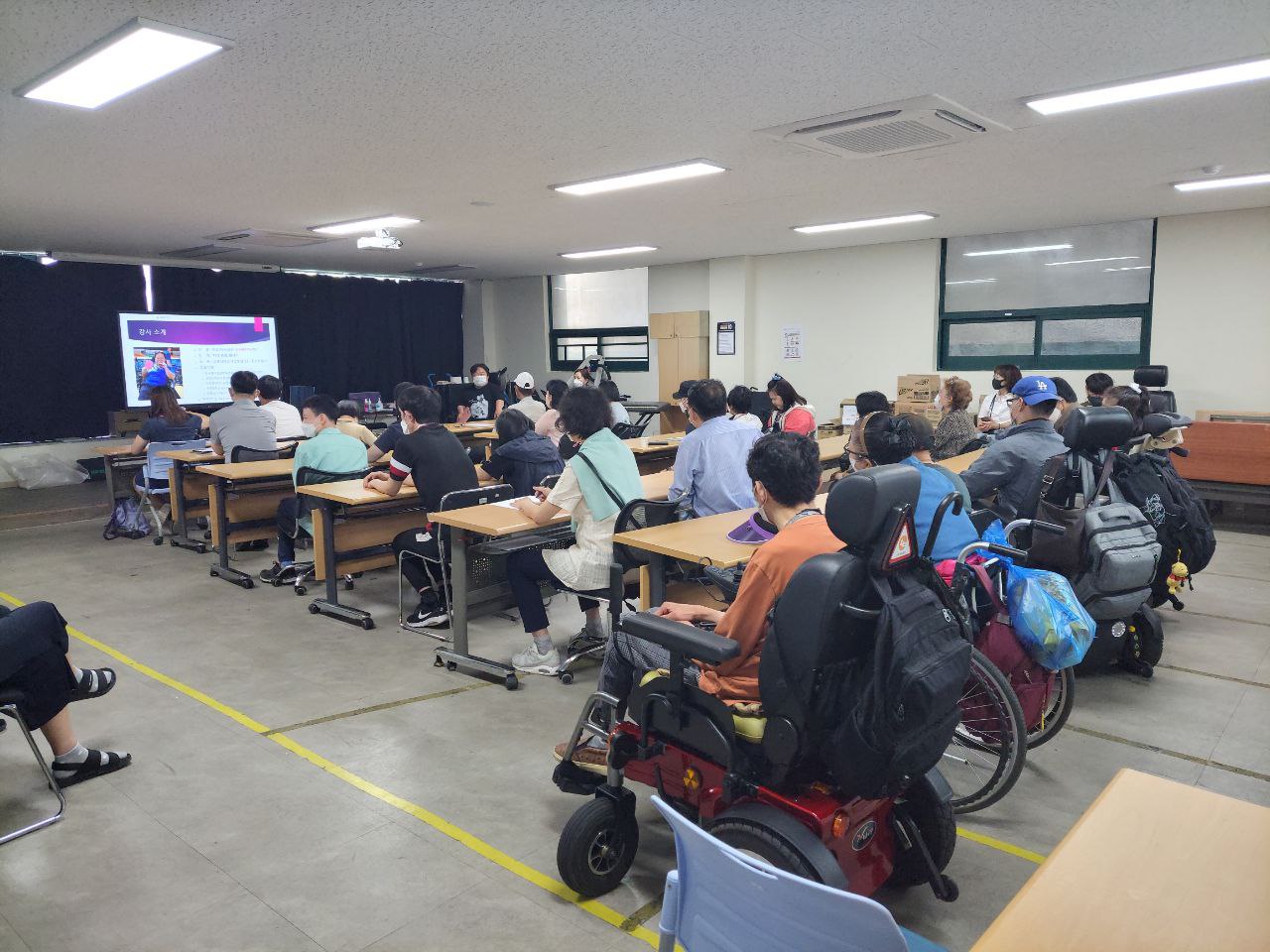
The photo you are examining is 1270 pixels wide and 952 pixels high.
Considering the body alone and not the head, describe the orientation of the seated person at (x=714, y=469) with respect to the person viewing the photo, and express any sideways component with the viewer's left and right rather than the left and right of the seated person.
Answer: facing away from the viewer and to the left of the viewer

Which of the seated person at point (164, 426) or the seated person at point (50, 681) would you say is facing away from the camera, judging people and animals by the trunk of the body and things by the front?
the seated person at point (164, 426)

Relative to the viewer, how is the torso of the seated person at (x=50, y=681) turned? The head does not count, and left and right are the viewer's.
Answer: facing to the right of the viewer

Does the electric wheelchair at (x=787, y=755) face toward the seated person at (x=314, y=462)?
yes

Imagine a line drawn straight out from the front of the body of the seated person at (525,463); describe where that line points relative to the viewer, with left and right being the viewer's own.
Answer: facing away from the viewer and to the left of the viewer

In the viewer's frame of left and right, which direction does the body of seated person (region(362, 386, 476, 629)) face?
facing away from the viewer and to the left of the viewer

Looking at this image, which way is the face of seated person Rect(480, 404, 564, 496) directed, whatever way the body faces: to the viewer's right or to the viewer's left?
to the viewer's left

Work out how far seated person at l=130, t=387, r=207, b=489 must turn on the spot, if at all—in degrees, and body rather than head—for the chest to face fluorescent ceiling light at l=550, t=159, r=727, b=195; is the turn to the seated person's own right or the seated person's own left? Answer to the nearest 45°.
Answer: approximately 135° to the seated person's own right

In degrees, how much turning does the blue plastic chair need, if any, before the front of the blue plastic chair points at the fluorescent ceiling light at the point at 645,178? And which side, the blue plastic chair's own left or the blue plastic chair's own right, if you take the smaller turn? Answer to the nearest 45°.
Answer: approximately 45° to the blue plastic chair's own left

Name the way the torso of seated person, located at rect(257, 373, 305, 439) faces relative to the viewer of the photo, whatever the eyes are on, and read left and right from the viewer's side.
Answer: facing away from the viewer and to the left of the viewer

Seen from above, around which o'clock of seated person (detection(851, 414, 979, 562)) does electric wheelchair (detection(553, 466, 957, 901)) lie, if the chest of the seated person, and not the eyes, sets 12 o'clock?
The electric wheelchair is roughly at 8 o'clock from the seated person.

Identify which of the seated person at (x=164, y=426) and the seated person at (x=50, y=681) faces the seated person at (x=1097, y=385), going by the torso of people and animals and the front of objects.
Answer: the seated person at (x=50, y=681)
